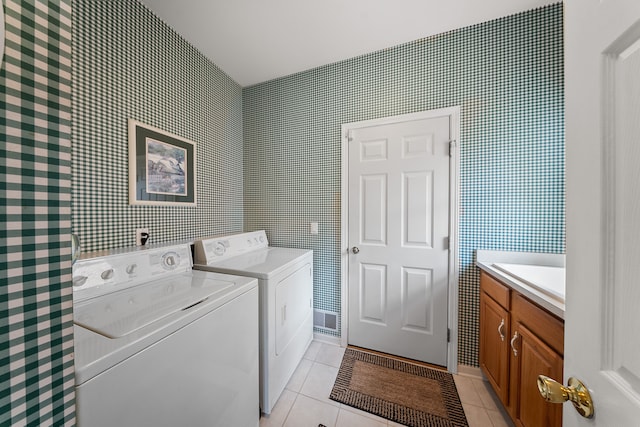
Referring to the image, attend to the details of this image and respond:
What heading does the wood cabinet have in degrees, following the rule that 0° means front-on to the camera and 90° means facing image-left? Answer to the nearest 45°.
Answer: approximately 45°

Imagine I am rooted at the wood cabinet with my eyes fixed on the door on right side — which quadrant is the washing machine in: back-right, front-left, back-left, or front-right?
front-right

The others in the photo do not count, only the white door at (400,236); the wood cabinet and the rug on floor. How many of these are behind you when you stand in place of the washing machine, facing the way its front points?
0

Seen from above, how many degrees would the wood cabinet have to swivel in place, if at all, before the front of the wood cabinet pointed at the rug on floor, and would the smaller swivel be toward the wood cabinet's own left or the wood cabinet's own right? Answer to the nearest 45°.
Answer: approximately 45° to the wood cabinet's own right

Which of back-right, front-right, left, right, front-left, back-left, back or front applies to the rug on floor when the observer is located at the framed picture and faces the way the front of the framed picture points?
front

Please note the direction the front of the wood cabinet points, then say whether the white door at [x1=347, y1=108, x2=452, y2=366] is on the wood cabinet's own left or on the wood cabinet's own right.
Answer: on the wood cabinet's own right

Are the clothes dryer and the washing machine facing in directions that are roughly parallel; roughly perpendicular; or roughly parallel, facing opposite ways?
roughly parallel

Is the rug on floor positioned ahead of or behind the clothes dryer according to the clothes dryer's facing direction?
ahead

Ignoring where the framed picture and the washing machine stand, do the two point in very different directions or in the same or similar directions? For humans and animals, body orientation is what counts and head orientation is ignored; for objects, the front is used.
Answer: same or similar directions

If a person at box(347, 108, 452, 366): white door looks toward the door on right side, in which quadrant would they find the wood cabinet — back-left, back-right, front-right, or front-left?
front-left

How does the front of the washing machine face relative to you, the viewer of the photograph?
facing the viewer and to the right of the viewer

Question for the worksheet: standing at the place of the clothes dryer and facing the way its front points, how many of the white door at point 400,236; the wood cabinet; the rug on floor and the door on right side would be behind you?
0

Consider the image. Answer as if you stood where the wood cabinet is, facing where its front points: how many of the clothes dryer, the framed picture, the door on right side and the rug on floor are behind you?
0

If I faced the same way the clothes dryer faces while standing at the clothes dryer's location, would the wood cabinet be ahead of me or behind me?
ahead

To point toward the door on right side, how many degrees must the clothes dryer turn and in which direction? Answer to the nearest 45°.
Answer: approximately 45° to its right

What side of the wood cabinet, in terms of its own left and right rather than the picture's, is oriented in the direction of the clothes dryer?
front

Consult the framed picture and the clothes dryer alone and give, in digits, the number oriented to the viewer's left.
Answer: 0

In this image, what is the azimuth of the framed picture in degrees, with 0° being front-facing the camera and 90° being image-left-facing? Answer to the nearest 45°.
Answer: approximately 315°

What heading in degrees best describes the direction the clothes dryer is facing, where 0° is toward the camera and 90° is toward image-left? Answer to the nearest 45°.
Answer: approximately 315°

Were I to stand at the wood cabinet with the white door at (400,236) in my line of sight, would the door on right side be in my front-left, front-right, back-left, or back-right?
back-left

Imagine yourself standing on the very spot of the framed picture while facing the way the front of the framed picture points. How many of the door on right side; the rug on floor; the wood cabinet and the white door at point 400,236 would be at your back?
0
